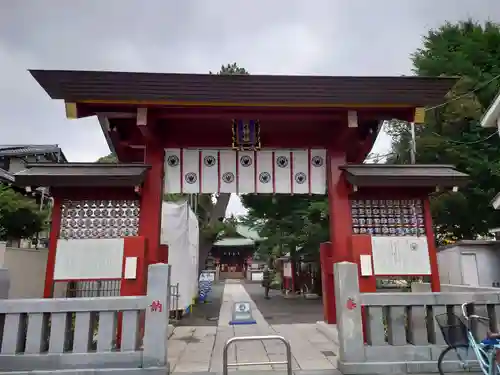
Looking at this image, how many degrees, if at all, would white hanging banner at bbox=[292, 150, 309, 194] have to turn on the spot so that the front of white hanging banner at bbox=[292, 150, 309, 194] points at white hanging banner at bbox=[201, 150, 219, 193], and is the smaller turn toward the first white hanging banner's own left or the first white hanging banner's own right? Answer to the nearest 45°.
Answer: approximately 90° to the first white hanging banner's own right

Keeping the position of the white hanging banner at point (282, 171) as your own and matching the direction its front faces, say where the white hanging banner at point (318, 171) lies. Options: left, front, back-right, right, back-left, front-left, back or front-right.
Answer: left

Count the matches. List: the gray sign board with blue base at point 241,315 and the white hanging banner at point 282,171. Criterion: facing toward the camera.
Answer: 2

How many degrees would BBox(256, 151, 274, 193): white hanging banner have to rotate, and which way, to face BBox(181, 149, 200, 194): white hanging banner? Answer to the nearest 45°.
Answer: approximately 90° to its right

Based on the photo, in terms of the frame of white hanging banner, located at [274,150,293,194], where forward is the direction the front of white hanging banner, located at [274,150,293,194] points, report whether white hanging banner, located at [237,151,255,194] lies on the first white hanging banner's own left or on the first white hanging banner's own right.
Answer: on the first white hanging banner's own right

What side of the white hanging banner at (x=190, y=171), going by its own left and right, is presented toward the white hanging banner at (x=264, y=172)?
left

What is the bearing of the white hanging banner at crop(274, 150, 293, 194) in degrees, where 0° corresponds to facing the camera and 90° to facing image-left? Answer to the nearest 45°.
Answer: approximately 0°

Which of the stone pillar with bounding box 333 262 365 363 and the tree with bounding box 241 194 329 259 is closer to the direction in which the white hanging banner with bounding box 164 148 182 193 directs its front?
the stone pillar

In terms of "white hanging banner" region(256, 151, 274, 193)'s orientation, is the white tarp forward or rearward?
rearward
